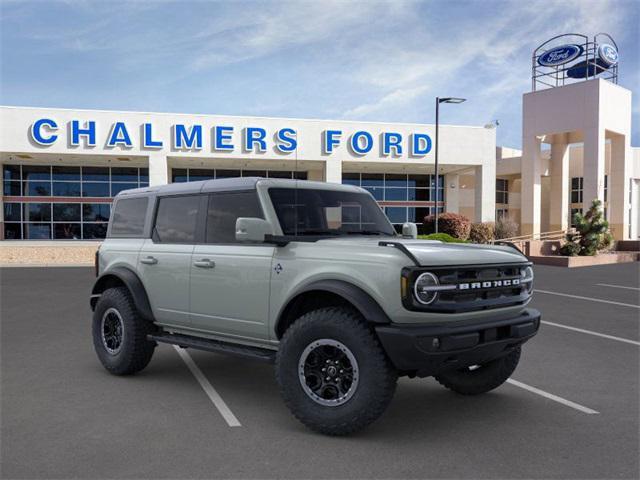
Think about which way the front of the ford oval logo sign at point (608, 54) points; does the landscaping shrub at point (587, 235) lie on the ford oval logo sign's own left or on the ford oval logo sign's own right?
on the ford oval logo sign's own right

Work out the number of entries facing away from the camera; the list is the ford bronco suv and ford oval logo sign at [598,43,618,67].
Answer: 0

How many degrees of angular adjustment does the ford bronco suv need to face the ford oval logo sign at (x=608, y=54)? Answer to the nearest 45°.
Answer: approximately 90° to its left

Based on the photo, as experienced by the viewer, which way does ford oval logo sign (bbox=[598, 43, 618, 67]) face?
facing the viewer and to the right of the viewer

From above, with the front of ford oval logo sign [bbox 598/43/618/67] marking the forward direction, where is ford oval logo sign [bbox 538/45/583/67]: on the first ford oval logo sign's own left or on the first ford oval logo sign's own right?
on the first ford oval logo sign's own right

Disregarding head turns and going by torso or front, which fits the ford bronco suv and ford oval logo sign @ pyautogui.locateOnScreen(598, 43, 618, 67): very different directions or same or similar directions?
same or similar directions

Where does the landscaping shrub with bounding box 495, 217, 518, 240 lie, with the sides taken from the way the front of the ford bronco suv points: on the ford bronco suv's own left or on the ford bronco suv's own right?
on the ford bronco suv's own left

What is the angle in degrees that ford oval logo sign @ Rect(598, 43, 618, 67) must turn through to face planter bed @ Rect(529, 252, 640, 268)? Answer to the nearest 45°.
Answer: approximately 45° to its right

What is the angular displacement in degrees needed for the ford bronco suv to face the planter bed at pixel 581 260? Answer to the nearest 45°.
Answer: approximately 90° to its left
